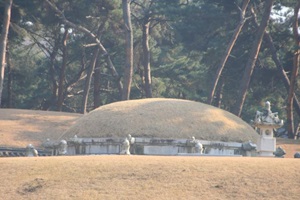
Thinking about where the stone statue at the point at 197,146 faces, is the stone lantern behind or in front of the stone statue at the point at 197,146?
behind

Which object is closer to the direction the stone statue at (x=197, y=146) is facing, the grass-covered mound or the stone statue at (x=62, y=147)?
the stone statue
